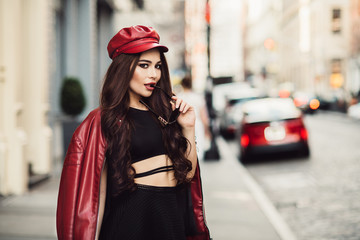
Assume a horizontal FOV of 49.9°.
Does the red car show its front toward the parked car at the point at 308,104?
yes

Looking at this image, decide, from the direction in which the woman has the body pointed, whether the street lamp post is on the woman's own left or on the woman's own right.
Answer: on the woman's own left

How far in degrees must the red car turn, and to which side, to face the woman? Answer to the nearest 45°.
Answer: approximately 180°

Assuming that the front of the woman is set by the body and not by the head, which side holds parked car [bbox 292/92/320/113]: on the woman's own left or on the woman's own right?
on the woman's own left

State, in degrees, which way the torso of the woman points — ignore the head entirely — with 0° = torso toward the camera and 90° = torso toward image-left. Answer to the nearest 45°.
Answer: approximately 315°

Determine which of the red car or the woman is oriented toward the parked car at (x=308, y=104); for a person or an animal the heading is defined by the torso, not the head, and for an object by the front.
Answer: the red car

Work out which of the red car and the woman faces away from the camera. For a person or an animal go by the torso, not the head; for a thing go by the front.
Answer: the red car

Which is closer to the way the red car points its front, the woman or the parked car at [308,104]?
the parked car

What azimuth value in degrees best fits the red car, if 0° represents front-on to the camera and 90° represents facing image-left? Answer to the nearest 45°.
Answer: approximately 180°

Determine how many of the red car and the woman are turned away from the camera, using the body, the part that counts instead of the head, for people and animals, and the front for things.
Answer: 1

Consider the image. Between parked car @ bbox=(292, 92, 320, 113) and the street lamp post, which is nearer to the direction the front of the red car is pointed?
the parked car
